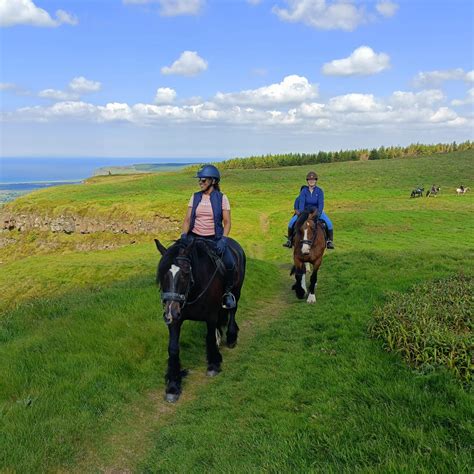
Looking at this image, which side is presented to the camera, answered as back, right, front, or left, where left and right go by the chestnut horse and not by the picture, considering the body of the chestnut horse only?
front

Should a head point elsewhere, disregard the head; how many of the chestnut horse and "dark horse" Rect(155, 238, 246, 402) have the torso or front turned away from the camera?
0

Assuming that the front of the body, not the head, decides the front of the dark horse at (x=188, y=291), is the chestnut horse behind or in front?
behind

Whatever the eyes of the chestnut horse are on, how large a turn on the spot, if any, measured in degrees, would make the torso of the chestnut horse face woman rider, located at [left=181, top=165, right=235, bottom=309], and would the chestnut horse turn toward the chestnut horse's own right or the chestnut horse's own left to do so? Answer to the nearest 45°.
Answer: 0° — it already faces them

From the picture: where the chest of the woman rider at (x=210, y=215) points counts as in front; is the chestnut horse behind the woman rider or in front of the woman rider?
behind

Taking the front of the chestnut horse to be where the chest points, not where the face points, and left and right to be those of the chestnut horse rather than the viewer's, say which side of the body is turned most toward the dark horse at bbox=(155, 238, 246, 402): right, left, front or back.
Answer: front

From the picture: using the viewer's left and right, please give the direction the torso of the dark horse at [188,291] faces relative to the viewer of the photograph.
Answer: facing the viewer and to the left of the viewer
